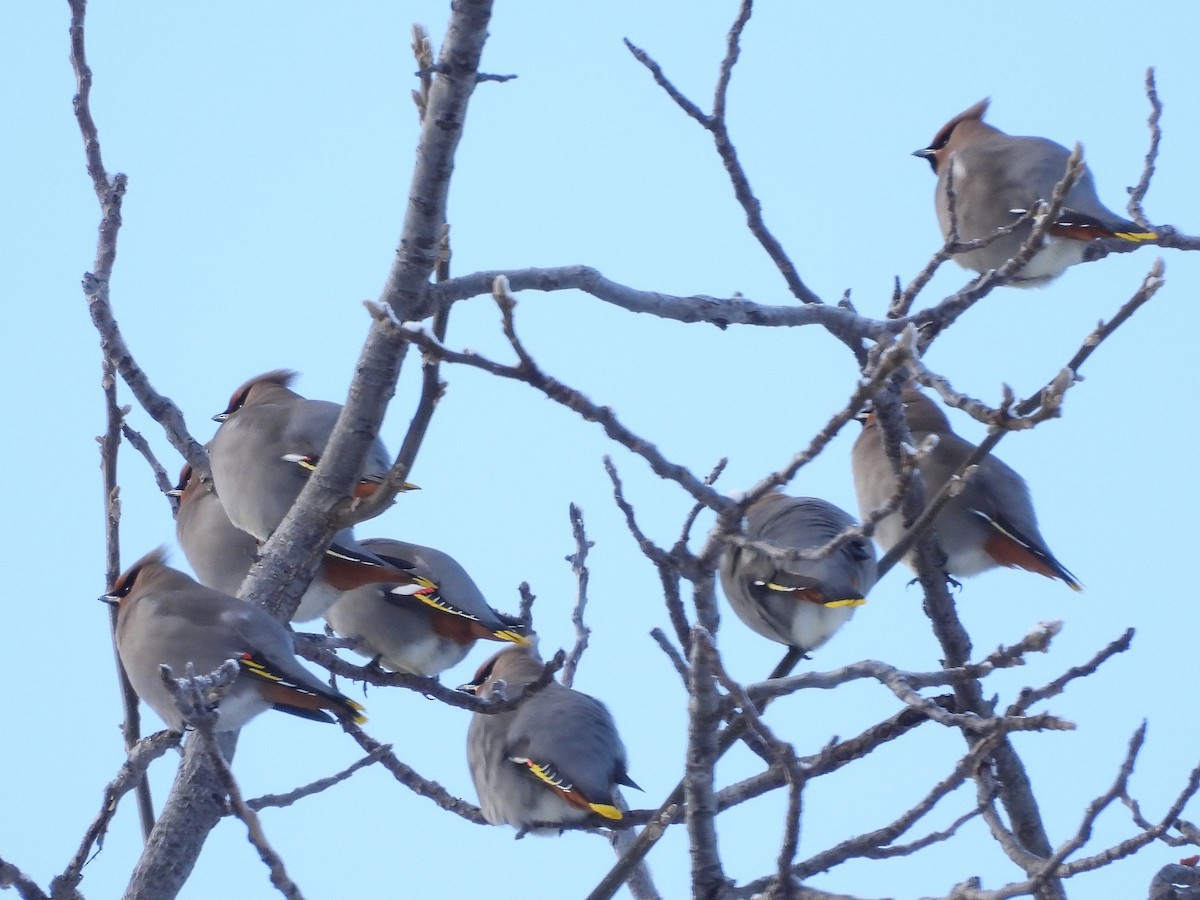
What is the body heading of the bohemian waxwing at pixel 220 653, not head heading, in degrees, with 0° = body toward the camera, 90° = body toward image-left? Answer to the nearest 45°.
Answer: approximately 90°

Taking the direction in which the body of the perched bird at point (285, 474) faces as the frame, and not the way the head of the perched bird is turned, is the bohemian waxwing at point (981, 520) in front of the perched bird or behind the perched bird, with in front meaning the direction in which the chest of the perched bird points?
behind

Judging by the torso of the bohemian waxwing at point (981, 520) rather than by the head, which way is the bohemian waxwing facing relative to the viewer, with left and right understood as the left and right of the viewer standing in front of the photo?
facing to the left of the viewer

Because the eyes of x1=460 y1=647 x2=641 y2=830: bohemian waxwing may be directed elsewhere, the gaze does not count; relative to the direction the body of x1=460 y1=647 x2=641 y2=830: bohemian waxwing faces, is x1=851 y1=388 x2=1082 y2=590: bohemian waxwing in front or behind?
behind

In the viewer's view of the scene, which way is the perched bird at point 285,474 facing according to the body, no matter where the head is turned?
to the viewer's left

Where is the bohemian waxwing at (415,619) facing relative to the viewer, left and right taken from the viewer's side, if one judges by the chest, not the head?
facing to the left of the viewer

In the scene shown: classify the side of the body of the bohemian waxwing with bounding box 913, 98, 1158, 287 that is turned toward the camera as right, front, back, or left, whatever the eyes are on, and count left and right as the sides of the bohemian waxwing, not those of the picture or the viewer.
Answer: left

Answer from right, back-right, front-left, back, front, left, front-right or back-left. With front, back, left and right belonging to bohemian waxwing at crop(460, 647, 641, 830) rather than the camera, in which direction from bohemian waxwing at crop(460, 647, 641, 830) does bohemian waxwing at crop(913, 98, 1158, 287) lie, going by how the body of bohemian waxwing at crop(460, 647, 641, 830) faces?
back

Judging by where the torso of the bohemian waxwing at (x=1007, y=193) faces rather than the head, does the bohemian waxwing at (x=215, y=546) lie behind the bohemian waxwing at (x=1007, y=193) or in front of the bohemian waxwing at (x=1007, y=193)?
in front

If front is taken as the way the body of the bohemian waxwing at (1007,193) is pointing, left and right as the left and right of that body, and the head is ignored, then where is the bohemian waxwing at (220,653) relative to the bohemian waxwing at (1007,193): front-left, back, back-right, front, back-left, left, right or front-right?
front-left
